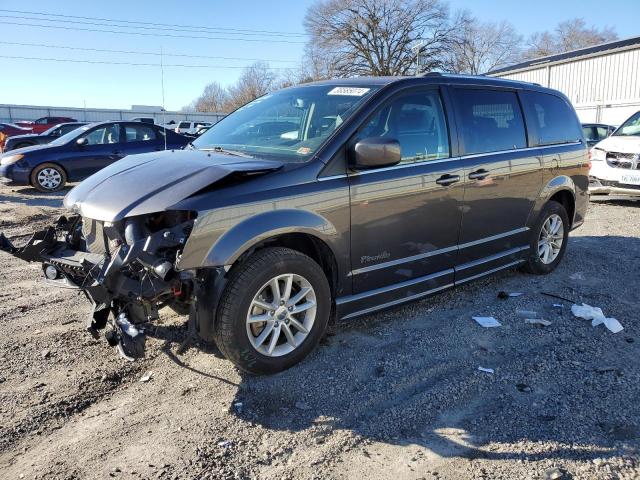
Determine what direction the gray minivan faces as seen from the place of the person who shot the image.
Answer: facing the viewer and to the left of the viewer

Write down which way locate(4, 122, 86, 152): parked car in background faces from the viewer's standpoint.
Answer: facing to the left of the viewer

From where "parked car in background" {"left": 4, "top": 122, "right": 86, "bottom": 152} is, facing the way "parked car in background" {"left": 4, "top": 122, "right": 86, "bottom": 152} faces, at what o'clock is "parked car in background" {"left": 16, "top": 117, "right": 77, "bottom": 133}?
"parked car in background" {"left": 16, "top": 117, "right": 77, "bottom": 133} is roughly at 3 o'clock from "parked car in background" {"left": 4, "top": 122, "right": 86, "bottom": 152}.

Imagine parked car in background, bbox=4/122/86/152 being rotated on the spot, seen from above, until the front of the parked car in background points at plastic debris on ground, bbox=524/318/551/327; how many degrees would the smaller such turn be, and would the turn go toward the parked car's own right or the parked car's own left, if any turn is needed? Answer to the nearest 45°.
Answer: approximately 90° to the parked car's own left

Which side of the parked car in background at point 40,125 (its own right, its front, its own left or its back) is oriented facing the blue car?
left

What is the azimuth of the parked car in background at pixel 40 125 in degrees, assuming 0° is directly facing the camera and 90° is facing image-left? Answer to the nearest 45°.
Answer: approximately 90°

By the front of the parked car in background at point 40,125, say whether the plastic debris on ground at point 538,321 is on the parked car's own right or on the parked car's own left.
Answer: on the parked car's own left

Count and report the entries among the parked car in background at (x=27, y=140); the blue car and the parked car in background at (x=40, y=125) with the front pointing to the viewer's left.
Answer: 3

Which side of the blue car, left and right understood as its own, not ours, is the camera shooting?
left

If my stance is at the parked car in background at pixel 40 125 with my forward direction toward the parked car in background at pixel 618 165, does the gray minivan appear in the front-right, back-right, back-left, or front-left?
front-right
